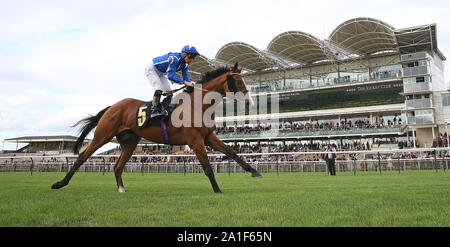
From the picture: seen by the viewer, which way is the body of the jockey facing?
to the viewer's right

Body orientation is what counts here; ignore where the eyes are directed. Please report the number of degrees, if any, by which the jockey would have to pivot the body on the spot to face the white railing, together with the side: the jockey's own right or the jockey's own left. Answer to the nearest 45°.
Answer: approximately 45° to the jockey's own left

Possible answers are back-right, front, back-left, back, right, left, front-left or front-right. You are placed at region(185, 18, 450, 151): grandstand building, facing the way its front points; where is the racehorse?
front-left

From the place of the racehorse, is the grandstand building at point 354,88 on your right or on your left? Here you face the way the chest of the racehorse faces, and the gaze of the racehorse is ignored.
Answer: on your left

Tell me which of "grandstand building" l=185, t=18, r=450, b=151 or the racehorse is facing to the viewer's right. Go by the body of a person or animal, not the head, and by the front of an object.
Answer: the racehorse

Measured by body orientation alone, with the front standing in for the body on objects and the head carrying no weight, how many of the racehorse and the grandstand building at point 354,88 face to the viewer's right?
1

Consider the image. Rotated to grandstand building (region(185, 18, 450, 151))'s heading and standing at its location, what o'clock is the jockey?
The jockey is roughly at 11 o'clock from the grandstand building.

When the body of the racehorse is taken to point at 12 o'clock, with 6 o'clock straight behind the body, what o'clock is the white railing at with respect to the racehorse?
The white railing is roughly at 10 o'clock from the racehorse.

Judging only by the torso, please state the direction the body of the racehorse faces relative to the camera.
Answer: to the viewer's right

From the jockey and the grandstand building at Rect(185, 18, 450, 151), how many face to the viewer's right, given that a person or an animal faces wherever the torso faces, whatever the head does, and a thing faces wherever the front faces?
1

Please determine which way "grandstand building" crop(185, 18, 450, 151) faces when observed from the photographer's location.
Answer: facing the viewer and to the left of the viewer

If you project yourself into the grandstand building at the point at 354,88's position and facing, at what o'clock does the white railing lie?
The white railing is roughly at 11 o'clock from the grandstand building.
